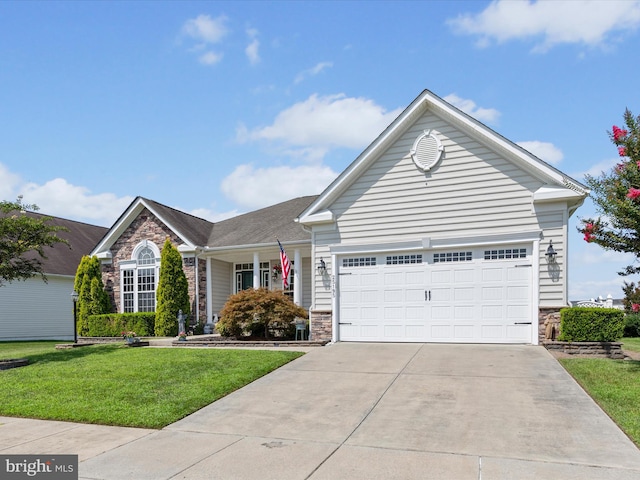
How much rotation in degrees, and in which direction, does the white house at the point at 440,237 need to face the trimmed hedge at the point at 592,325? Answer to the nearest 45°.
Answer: approximately 45° to its left

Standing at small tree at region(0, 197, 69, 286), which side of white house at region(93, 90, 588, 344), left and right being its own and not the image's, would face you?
right

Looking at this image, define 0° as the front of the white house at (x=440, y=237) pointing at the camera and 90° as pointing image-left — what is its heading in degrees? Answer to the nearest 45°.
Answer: approximately 0°
